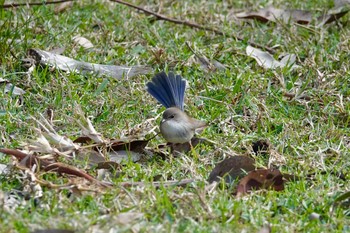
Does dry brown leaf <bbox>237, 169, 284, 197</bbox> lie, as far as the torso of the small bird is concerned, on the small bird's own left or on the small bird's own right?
on the small bird's own left

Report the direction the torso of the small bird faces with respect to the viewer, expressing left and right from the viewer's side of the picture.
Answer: facing the viewer and to the left of the viewer

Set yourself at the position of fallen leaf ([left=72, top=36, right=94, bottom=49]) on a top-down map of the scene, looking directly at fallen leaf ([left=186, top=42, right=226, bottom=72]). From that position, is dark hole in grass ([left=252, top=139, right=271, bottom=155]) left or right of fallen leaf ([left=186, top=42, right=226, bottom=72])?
right

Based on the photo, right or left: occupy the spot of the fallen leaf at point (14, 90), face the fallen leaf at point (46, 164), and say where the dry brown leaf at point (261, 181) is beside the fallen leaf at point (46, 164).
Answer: left

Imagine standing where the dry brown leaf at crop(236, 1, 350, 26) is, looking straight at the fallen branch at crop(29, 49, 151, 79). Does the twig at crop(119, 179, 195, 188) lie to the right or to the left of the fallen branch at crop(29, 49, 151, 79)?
left

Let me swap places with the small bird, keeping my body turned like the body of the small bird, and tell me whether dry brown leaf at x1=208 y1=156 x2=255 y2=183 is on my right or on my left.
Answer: on my left

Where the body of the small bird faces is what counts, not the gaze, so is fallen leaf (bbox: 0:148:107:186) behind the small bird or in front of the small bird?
in front

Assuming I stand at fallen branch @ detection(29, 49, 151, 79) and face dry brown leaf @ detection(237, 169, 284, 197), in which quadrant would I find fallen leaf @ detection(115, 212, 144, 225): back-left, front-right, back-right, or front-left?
front-right

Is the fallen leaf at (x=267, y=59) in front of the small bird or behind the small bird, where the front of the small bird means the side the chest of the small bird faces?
behind

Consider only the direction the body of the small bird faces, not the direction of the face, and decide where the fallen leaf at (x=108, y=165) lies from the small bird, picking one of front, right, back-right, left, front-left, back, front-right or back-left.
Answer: front
